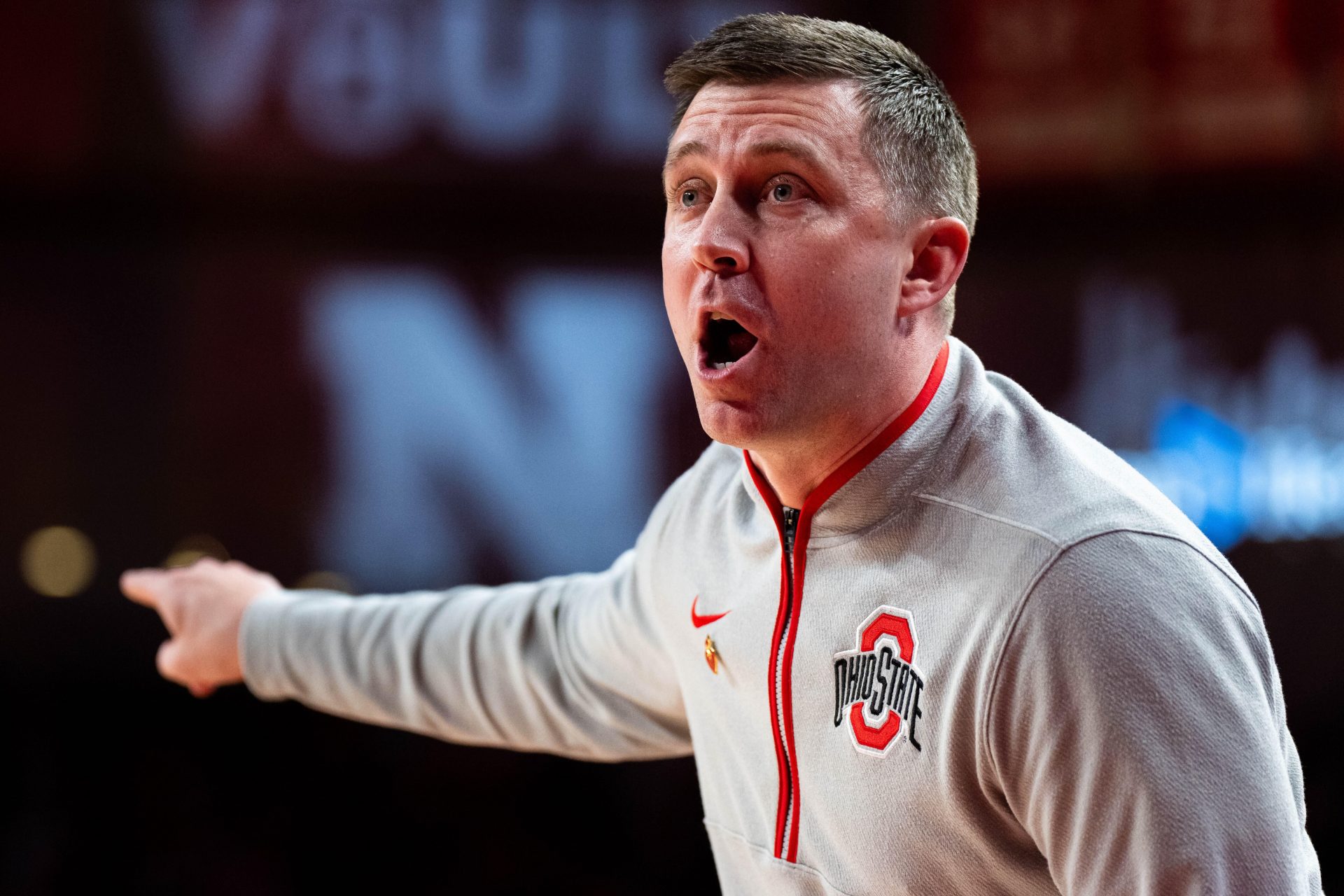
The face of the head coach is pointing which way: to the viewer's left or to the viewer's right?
to the viewer's left

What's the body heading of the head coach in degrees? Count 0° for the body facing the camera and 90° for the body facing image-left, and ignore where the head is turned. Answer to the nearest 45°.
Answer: approximately 45°
